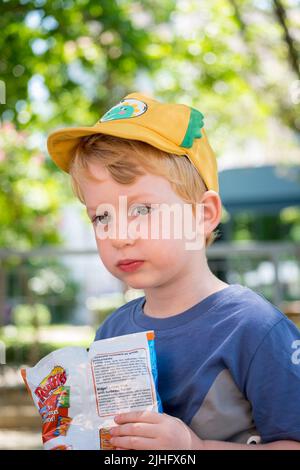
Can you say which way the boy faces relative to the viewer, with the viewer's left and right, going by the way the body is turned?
facing the viewer and to the left of the viewer

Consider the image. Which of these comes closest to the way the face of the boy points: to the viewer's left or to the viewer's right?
to the viewer's left
